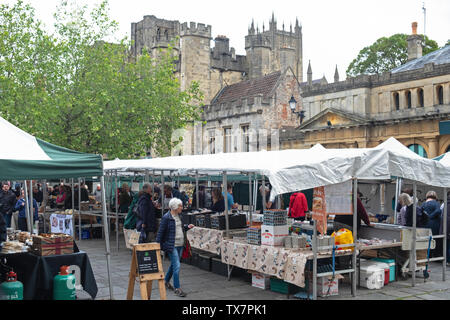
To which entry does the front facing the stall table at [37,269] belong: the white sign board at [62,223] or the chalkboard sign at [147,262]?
the white sign board

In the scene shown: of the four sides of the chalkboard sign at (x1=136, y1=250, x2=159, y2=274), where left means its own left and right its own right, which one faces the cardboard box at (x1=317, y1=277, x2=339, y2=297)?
left

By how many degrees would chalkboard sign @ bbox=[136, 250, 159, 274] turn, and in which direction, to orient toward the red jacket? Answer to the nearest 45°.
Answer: approximately 135° to its left

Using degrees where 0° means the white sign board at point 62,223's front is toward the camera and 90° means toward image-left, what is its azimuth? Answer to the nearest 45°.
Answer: approximately 0°

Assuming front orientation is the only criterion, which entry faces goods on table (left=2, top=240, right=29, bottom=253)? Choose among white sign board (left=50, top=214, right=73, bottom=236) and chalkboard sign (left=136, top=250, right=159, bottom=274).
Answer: the white sign board

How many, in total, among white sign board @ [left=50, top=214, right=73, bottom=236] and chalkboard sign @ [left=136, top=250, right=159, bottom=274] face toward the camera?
2
